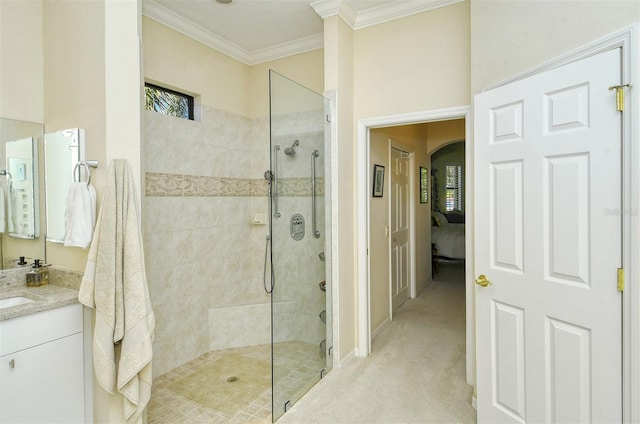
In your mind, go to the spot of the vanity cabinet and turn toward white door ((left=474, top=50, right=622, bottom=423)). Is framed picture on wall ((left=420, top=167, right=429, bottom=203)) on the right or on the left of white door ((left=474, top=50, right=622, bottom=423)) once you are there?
left

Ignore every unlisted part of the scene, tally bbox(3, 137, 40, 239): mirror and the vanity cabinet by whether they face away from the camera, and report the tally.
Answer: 0

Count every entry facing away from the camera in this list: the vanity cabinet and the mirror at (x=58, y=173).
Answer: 0

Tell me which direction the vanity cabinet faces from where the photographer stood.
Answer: facing the viewer and to the right of the viewer

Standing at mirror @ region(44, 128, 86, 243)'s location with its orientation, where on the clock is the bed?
The bed is roughly at 7 o'clock from the mirror.

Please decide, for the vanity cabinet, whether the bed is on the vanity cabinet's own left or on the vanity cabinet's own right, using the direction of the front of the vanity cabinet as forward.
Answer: on the vanity cabinet's own left
